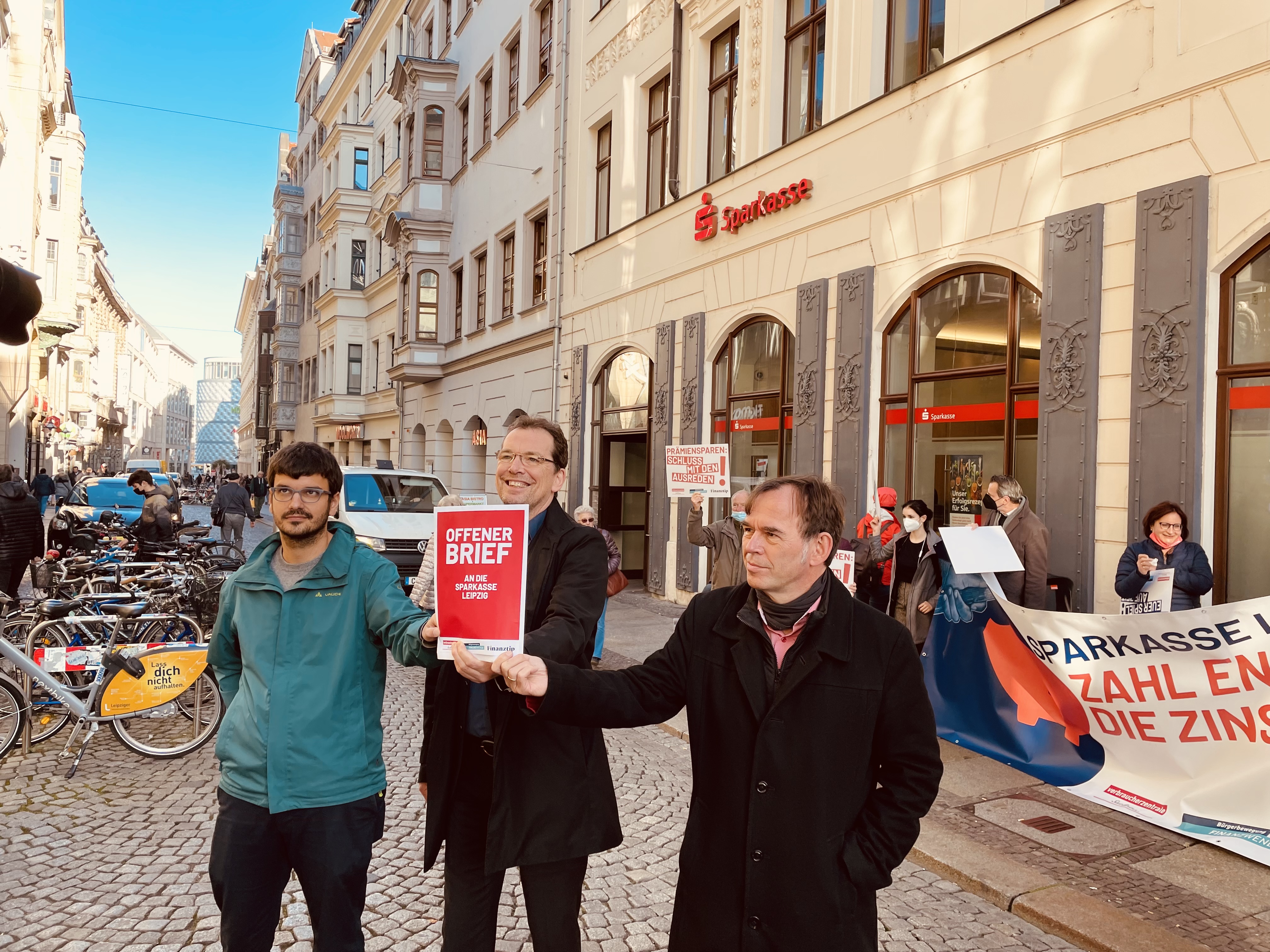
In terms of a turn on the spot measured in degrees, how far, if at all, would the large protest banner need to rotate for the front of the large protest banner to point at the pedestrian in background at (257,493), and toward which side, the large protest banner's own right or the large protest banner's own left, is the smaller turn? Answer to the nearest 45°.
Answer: approximately 90° to the large protest banner's own right

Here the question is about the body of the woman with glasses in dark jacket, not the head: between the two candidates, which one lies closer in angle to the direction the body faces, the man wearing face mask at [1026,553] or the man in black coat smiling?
the man in black coat smiling

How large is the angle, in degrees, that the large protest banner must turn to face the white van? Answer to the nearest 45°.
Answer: approximately 90° to its right

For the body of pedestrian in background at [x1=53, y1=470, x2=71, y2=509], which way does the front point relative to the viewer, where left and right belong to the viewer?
facing away from the viewer

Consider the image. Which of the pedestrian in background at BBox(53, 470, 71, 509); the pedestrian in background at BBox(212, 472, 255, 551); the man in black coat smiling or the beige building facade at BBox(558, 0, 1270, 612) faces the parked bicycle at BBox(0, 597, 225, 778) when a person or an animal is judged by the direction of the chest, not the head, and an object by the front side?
the beige building facade

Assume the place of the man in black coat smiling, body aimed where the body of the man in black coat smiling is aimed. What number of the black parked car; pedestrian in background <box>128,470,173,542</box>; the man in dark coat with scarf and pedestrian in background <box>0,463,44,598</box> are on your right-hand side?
3

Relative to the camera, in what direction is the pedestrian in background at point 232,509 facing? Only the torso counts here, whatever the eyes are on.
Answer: away from the camera

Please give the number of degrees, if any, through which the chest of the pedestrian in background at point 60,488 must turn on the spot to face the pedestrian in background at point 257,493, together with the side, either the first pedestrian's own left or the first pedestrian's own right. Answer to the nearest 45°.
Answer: approximately 45° to the first pedestrian's own right
